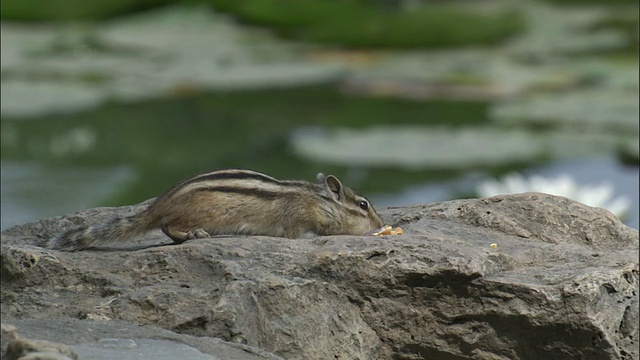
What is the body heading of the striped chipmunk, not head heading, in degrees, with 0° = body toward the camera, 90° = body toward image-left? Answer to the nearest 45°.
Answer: approximately 270°

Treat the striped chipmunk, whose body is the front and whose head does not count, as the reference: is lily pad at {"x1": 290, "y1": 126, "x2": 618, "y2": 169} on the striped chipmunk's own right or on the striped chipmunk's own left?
on the striped chipmunk's own left
